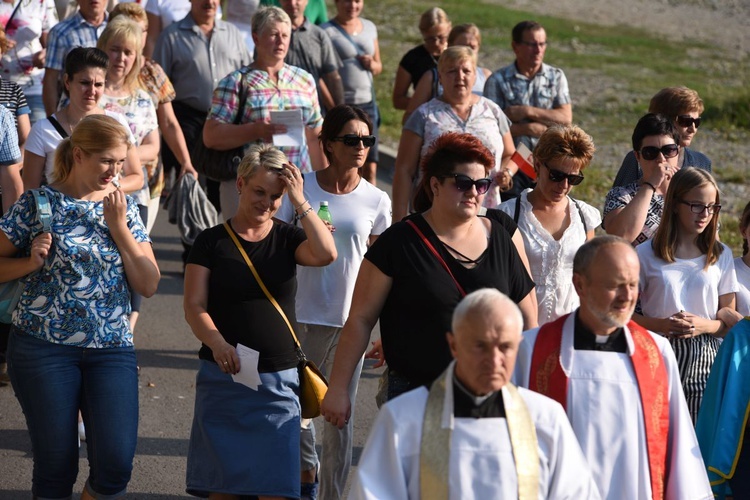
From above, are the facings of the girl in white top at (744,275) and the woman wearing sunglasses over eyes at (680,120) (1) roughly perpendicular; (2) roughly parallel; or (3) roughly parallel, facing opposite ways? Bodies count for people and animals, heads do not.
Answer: roughly parallel

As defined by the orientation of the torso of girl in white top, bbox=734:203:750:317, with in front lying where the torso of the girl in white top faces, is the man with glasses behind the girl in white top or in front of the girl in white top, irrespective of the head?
behind

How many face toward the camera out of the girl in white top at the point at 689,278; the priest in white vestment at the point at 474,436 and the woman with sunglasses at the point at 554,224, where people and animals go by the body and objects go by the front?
3

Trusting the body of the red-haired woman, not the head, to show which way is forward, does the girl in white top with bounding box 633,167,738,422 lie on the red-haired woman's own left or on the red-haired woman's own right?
on the red-haired woman's own left

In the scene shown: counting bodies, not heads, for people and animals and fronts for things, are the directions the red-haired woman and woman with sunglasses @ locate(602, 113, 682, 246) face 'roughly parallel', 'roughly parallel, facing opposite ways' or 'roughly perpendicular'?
roughly parallel

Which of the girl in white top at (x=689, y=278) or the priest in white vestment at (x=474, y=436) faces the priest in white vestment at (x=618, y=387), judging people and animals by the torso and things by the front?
the girl in white top

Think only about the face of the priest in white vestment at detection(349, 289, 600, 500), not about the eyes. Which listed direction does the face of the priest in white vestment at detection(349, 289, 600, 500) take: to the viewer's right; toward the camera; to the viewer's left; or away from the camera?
toward the camera

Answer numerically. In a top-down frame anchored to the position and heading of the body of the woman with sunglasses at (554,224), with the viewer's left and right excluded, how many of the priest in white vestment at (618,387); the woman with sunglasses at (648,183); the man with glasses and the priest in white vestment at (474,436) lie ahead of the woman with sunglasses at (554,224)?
2

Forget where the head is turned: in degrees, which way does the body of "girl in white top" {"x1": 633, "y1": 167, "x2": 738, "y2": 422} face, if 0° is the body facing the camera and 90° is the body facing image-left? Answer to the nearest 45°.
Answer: approximately 0°

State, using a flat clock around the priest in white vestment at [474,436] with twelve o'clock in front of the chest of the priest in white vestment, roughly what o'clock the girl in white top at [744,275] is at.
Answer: The girl in white top is roughly at 7 o'clock from the priest in white vestment.

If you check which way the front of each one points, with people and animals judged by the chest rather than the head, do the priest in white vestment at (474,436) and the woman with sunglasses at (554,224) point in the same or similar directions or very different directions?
same or similar directions

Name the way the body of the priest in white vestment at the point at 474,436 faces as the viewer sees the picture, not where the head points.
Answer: toward the camera

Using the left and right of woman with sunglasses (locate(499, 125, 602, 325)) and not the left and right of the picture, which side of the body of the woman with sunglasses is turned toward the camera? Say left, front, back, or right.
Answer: front

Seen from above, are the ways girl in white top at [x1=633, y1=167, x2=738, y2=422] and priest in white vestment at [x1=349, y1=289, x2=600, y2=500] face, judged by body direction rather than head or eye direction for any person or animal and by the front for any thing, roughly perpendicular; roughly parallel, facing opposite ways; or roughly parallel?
roughly parallel

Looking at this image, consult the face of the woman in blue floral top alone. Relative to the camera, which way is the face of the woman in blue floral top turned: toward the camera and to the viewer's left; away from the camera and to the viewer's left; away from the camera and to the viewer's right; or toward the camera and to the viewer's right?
toward the camera and to the viewer's right

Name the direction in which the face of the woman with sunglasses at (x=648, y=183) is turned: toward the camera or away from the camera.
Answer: toward the camera
